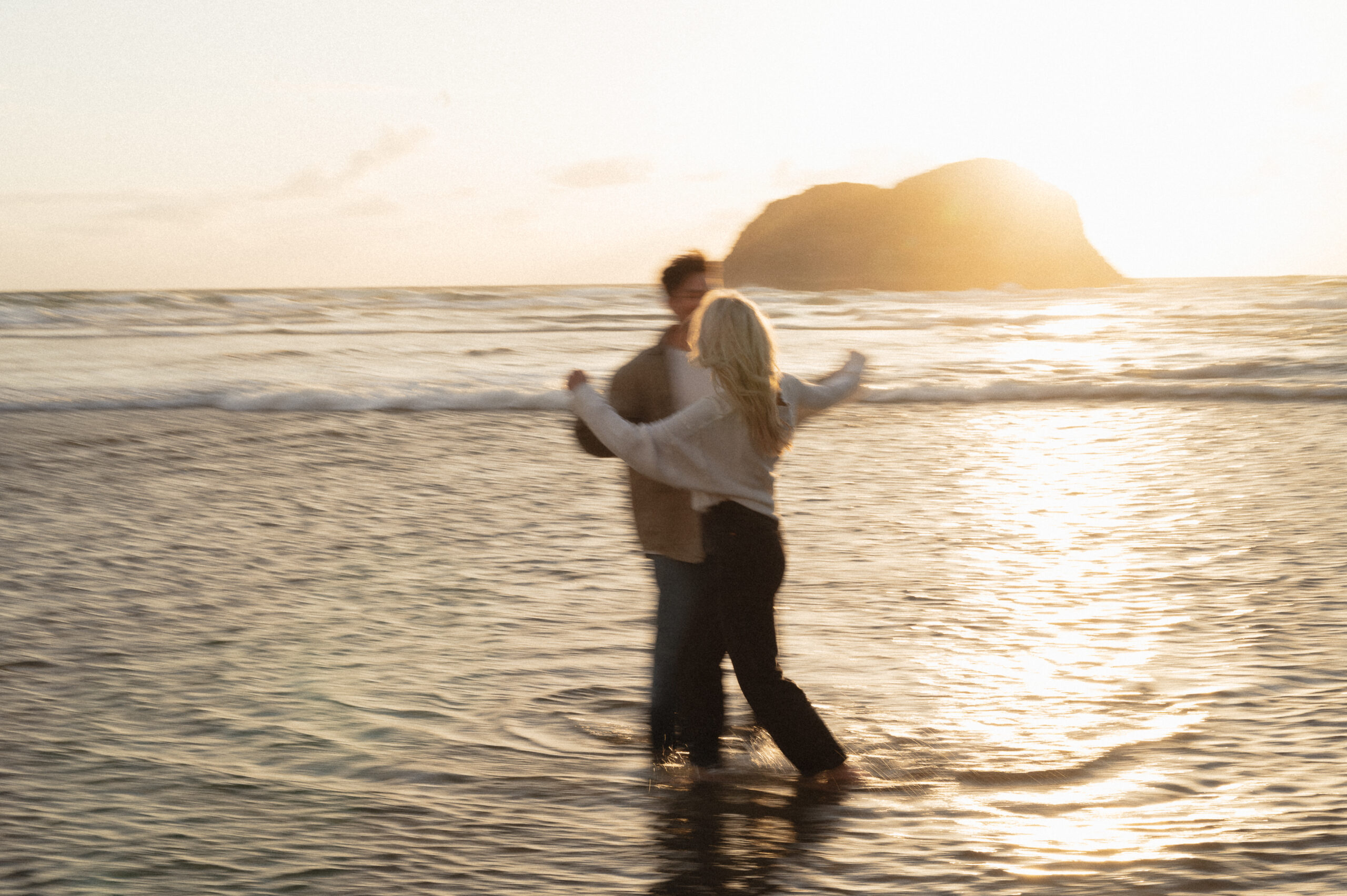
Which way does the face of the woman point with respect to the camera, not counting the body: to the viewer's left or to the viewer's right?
to the viewer's left

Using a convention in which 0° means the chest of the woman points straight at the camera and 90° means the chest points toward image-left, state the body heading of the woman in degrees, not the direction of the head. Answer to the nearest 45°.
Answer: approximately 135°
